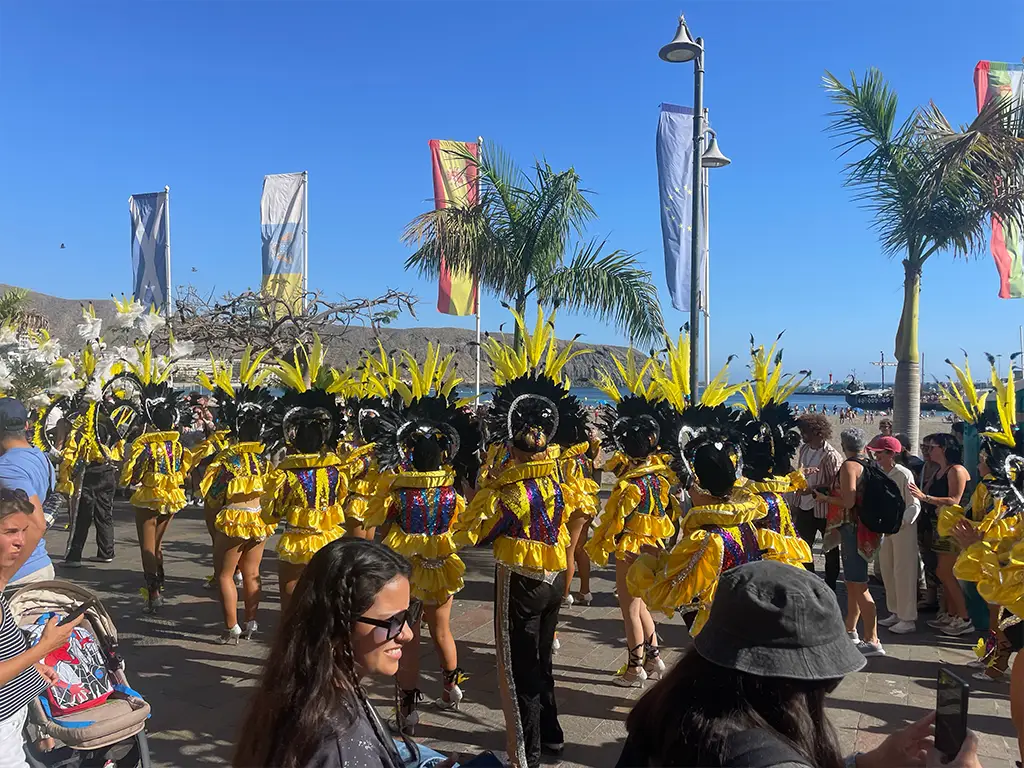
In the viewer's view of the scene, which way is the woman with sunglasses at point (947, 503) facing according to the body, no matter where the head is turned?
to the viewer's left

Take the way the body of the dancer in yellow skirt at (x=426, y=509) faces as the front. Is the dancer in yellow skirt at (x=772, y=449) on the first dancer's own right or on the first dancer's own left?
on the first dancer's own right

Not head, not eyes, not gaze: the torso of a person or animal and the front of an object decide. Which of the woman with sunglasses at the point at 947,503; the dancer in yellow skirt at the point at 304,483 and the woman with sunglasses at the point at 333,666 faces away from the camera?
the dancer in yellow skirt

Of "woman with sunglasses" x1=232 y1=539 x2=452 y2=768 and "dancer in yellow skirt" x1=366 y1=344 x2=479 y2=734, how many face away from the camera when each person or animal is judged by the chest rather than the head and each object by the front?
1

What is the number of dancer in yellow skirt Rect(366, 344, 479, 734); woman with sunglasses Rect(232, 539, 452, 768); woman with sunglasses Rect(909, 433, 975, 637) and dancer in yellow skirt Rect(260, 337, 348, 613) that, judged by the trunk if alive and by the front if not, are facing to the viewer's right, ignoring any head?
1

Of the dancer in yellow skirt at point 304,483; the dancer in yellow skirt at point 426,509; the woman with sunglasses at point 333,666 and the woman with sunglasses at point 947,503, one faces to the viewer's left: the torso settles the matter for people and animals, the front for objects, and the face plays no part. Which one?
the woman with sunglasses at point 947,503

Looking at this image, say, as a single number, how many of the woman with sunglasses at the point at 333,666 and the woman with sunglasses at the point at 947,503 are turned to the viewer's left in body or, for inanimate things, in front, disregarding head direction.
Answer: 1

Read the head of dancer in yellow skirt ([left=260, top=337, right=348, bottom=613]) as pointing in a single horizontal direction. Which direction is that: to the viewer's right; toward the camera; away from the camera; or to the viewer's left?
away from the camera

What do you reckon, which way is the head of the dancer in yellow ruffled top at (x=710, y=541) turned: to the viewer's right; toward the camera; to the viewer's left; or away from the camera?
away from the camera

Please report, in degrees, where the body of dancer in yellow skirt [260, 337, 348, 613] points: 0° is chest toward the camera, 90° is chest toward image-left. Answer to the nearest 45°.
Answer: approximately 180°

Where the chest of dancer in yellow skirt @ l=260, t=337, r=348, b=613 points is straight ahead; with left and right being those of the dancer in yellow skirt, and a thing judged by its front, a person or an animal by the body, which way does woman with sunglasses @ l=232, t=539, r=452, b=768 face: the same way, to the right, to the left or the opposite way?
to the right

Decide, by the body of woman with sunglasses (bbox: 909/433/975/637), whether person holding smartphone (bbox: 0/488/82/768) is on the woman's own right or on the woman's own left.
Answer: on the woman's own left

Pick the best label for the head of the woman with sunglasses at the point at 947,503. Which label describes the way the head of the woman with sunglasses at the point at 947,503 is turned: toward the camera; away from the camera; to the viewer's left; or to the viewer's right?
to the viewer's left

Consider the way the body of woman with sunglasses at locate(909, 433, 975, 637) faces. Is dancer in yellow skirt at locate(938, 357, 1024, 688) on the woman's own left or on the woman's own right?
on the woman's own left

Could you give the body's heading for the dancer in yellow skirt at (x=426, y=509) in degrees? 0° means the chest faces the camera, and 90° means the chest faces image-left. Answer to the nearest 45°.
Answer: approximately 180°

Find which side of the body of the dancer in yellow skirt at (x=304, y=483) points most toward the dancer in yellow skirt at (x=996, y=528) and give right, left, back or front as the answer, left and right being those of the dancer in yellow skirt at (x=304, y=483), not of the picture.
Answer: right

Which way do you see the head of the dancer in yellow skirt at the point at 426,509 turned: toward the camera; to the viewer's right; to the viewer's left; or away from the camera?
away from the camera

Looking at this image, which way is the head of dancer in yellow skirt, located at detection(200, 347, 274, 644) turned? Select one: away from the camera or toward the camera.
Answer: away from the camera

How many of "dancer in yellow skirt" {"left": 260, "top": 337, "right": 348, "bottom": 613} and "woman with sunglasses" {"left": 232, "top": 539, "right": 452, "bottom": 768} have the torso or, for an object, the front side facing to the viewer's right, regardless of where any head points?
1
